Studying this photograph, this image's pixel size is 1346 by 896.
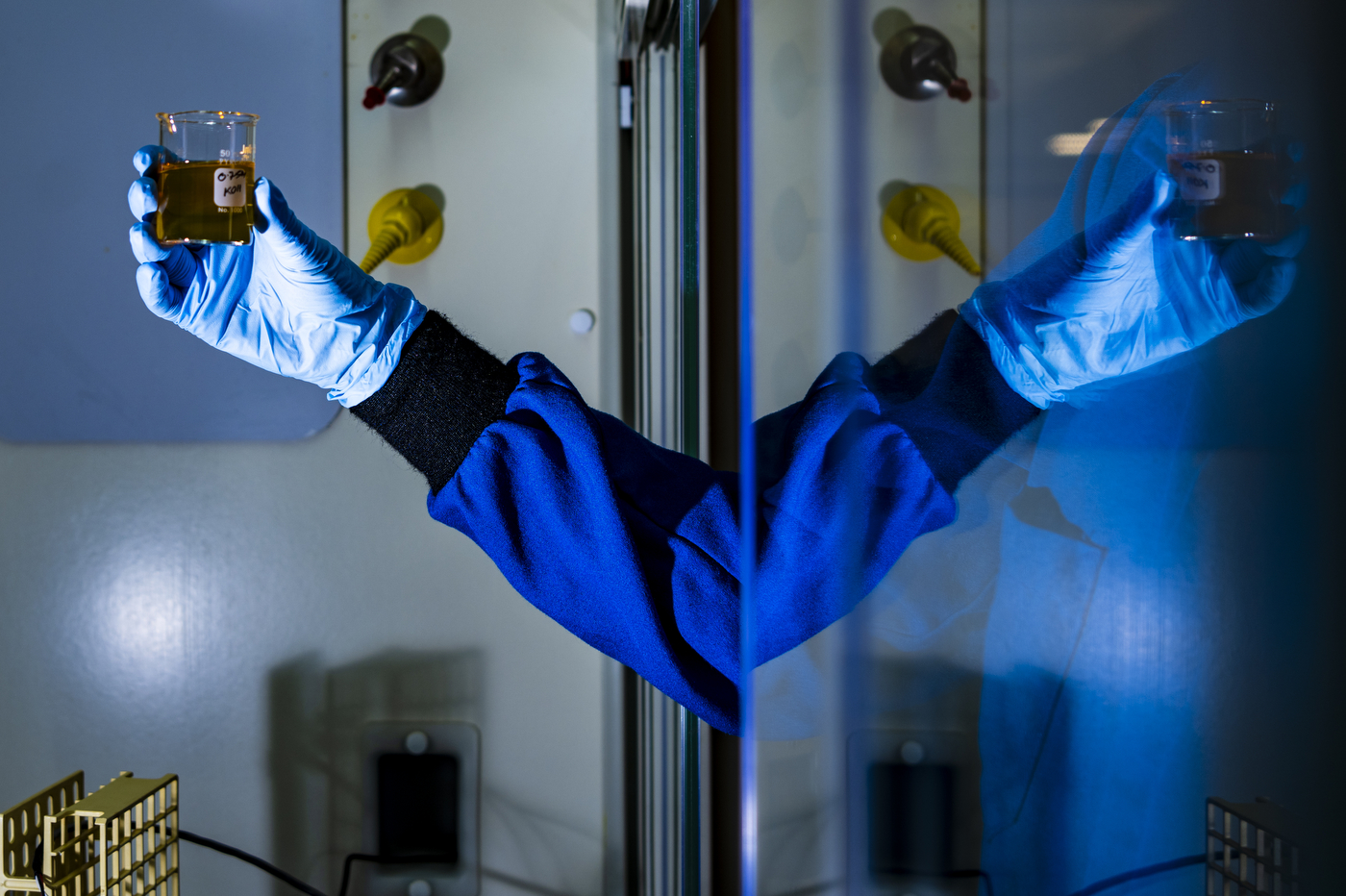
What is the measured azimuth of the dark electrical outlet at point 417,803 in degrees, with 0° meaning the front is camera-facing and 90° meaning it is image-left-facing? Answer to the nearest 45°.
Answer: approximately 0°
